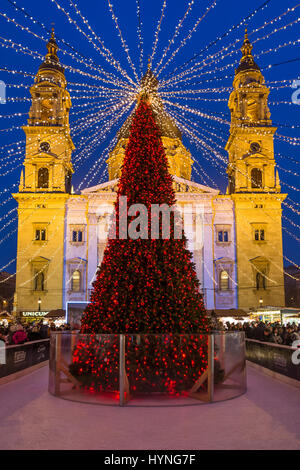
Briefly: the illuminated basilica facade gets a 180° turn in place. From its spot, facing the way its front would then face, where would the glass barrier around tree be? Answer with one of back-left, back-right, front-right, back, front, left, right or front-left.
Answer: back

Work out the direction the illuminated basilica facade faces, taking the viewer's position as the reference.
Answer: facing the viewer

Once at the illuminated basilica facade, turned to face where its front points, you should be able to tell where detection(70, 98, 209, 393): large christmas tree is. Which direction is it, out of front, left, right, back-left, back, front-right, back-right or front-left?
front
